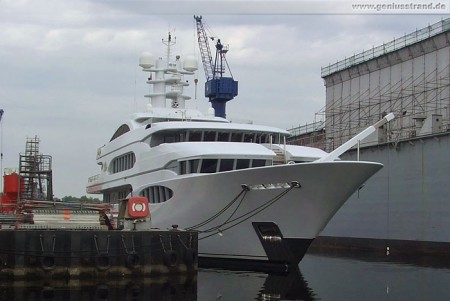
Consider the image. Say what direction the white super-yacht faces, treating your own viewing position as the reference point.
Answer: facing the viewer and to the right of the viewer

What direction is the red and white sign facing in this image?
toward the camera

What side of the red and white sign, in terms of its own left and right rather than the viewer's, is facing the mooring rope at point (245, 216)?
left

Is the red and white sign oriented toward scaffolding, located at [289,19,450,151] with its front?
no

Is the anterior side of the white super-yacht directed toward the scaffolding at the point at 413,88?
no
